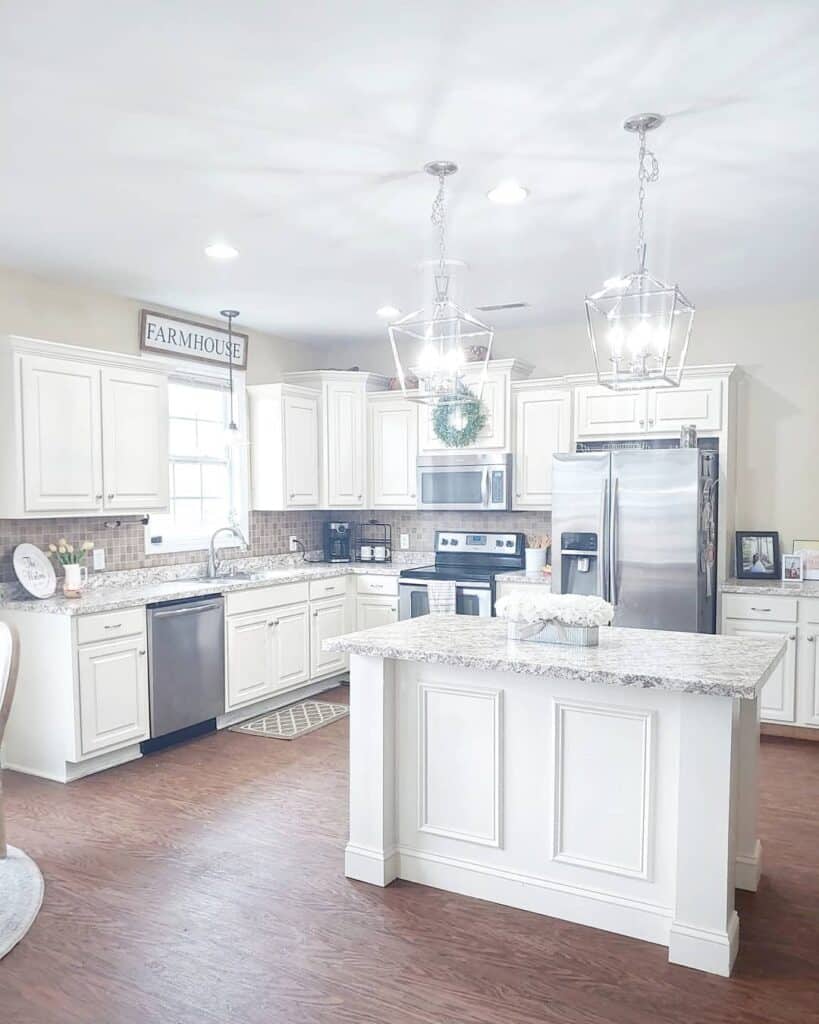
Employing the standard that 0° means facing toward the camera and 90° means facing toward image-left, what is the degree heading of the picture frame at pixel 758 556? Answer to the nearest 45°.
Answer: approximately 0°

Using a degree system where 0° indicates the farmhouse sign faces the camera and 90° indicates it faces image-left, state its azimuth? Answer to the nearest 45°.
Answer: approximately 315°

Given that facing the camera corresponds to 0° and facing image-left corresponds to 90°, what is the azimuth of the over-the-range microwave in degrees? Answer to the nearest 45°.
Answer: approximately 45°

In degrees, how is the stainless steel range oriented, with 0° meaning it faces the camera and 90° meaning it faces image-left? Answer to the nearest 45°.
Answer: approximately 45°

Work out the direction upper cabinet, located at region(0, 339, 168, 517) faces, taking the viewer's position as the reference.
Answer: facing the viewer and to the right of the viewer

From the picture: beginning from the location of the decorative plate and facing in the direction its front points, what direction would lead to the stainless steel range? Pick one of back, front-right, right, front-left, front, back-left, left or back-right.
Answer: front-left
